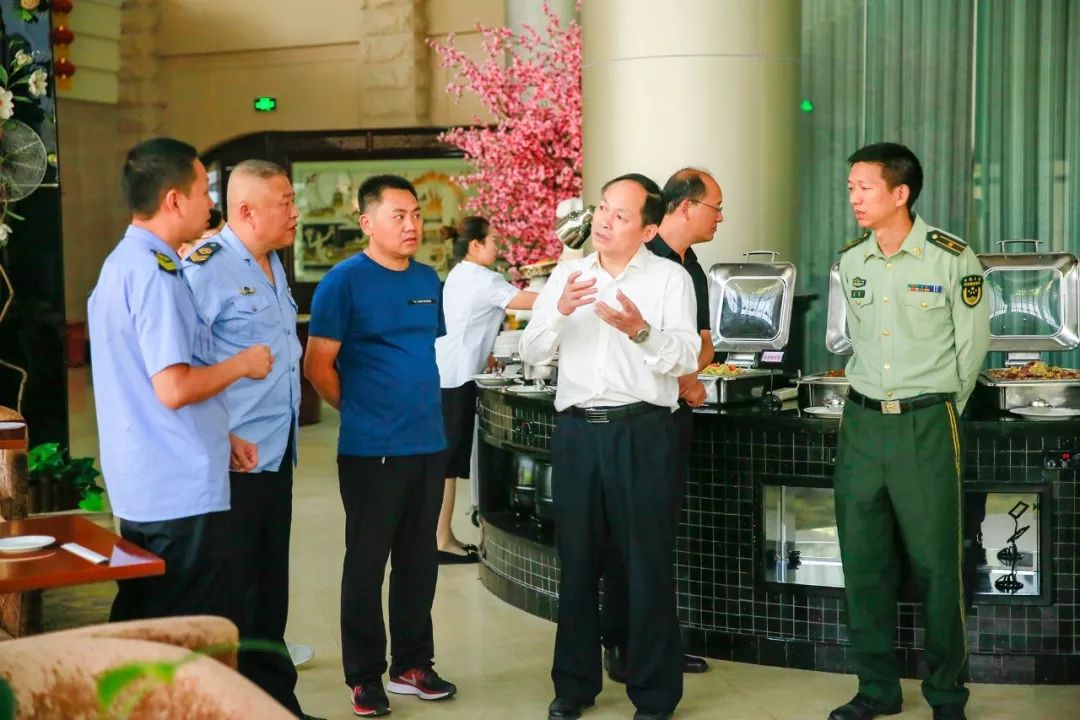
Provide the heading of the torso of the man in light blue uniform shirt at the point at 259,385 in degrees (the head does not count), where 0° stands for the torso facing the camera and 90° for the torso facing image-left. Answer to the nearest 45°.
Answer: approximately 315°

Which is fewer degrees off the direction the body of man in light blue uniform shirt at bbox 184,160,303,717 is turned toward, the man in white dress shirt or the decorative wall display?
the man in white dress shirt

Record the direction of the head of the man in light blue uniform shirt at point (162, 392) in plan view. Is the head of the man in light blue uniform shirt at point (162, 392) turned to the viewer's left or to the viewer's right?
to the viewer's right

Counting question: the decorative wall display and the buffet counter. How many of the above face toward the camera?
2

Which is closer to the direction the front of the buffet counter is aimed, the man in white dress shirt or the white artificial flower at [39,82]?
the man in white dress shirt
